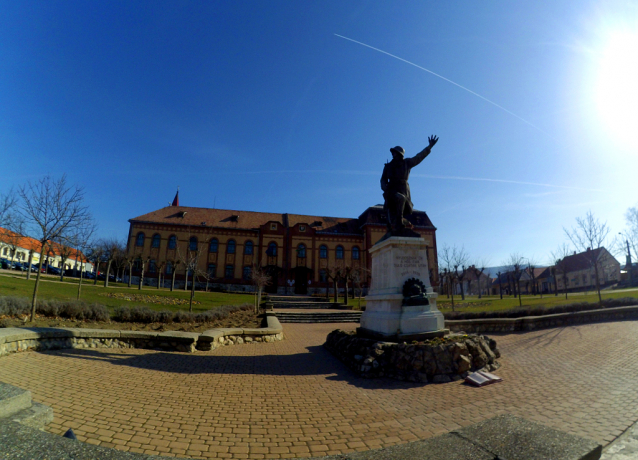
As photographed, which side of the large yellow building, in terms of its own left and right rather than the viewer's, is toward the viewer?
front

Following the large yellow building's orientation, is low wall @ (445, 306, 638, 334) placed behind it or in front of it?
in front

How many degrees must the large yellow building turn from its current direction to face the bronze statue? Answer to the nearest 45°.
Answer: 0° — it already faces it

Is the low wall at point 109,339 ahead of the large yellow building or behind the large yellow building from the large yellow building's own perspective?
ahead

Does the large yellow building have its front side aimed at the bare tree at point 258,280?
yes
